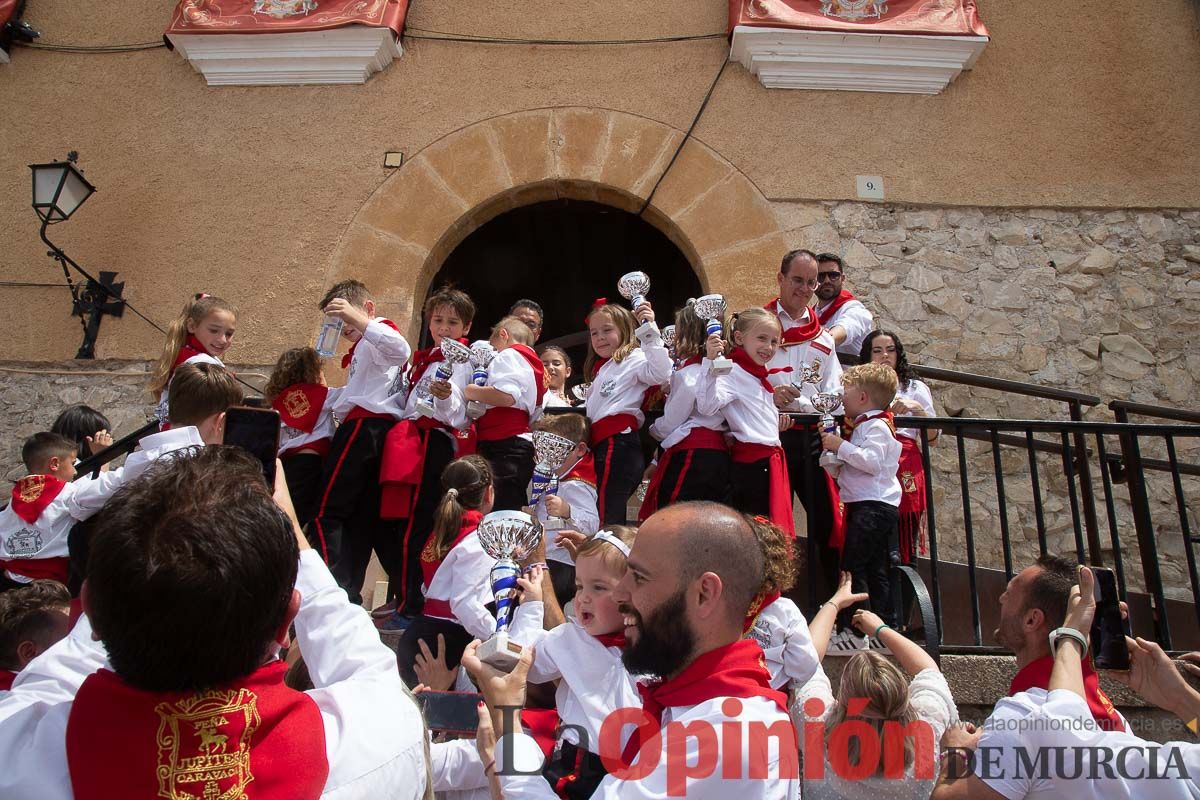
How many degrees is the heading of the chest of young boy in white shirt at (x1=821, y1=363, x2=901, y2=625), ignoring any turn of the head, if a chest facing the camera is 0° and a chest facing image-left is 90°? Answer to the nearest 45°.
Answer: approximately 90°

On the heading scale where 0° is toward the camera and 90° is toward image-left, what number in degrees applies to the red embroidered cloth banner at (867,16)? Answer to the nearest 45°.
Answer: approximately 0°

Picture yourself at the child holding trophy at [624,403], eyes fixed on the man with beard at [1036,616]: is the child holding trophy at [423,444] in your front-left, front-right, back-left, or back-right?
back-right

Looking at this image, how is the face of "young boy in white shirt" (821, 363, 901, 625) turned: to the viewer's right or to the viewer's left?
to the viewer's left

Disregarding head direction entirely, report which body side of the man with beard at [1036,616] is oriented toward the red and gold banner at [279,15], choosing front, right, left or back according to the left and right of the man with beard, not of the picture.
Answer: front

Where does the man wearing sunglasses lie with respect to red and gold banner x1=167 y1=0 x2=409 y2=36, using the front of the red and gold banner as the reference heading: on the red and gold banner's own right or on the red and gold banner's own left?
on the red and gold banner's own left
